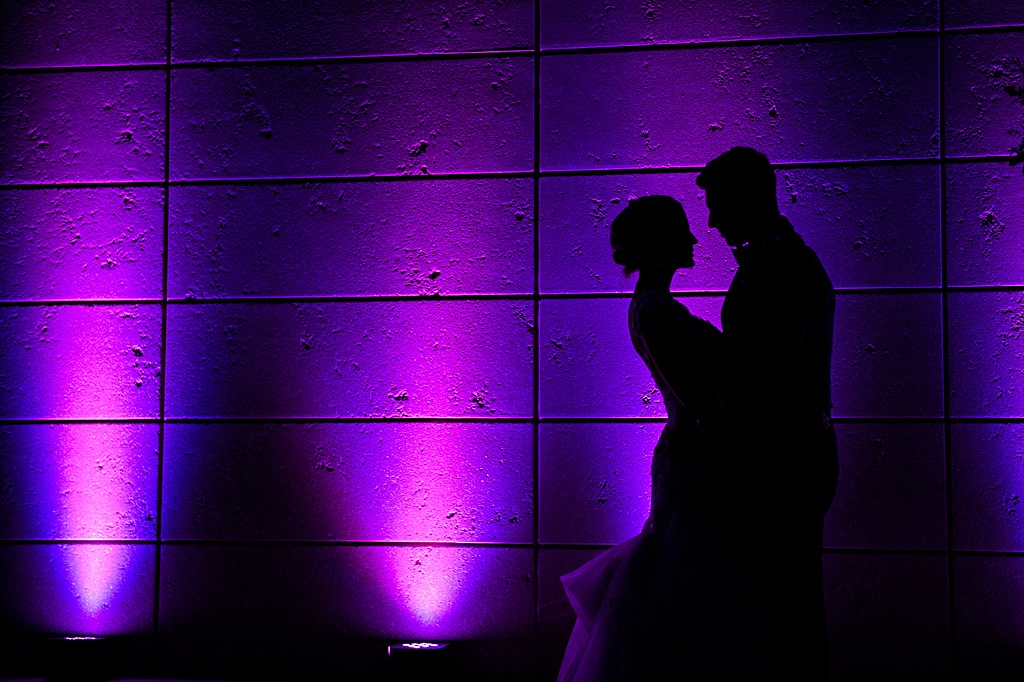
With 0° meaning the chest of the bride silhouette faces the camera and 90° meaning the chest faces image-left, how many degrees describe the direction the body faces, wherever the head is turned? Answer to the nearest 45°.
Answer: approximately 270°

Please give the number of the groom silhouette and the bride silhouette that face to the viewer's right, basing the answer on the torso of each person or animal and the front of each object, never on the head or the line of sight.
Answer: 1

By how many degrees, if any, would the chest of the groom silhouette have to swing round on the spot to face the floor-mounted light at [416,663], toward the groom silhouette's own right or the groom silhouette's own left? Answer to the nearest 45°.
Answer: approximately 45° to the groom silhouette's own right

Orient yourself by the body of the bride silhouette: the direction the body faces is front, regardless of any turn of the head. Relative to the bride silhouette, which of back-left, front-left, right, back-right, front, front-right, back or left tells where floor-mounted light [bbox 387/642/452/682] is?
back-left

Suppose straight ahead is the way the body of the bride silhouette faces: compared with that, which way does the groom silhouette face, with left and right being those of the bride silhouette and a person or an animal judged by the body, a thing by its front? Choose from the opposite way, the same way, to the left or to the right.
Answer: the opposite way

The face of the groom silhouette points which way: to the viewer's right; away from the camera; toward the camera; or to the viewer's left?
to the viewer's left

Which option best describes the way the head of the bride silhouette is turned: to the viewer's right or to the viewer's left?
to the viewer's right

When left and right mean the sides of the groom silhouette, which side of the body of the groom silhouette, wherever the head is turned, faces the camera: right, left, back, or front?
left

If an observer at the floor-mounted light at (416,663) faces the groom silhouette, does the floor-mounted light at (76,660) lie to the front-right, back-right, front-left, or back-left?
back-right

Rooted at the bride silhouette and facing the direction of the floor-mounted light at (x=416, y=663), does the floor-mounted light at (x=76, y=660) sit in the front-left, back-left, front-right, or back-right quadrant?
front-left

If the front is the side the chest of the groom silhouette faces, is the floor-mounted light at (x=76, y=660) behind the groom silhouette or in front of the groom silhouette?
in front

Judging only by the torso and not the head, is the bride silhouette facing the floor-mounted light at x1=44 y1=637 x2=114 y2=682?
no
